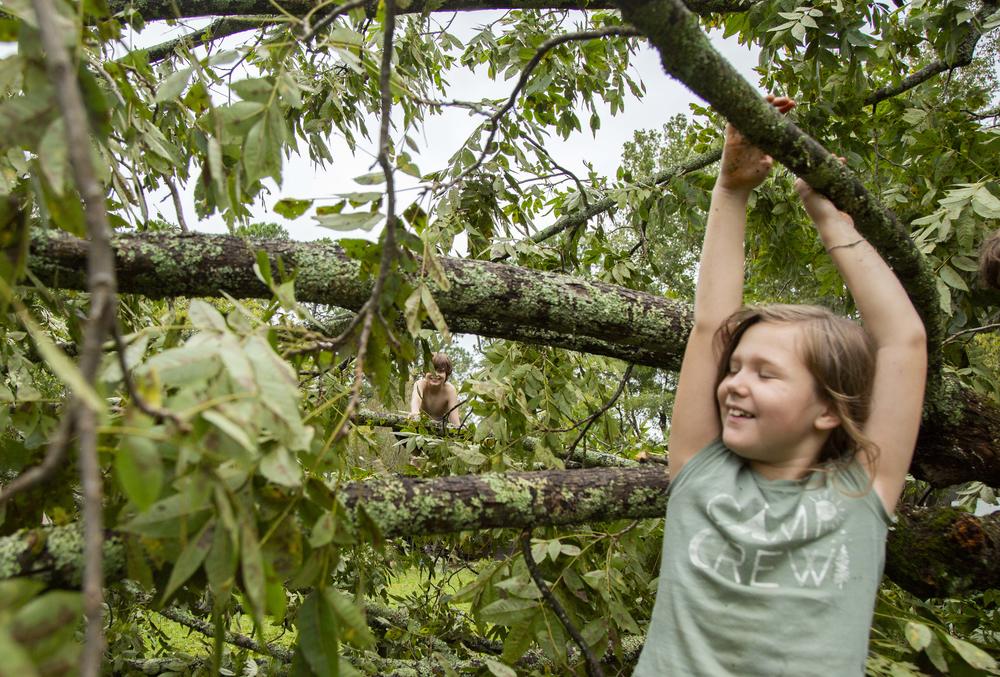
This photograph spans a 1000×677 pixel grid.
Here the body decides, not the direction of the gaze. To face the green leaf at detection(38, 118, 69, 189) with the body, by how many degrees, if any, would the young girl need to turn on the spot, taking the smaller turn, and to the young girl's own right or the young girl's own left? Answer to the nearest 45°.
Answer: approximately 45° to the young girl's own right

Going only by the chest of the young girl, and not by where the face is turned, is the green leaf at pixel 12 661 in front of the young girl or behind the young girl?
in front

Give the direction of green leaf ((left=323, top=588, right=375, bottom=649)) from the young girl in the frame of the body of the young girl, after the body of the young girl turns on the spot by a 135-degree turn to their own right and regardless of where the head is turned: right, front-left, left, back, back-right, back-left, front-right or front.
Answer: left

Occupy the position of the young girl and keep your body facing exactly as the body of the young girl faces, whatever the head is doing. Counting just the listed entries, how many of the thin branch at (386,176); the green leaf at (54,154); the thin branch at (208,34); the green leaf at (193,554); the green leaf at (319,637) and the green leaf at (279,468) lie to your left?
0

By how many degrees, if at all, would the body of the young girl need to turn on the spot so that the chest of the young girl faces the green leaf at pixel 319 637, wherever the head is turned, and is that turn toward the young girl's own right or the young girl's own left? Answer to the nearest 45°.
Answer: approximately 45° to the young girl's own right

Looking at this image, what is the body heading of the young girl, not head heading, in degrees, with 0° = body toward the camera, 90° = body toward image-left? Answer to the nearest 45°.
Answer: approximately 0°

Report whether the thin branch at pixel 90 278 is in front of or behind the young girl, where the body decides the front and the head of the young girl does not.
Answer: in front

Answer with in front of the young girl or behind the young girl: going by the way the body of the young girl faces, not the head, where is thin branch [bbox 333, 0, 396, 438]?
in front

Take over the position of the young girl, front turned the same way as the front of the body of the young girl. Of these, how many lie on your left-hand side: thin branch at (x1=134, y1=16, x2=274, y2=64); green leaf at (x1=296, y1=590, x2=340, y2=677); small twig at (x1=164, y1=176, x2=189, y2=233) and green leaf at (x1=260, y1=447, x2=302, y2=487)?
0

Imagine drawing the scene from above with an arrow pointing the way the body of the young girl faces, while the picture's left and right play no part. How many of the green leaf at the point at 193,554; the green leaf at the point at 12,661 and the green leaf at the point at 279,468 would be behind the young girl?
0

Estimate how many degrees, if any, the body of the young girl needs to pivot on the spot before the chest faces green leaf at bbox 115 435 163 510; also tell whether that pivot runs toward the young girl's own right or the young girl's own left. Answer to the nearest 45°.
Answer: approximately 45° to the young girl's own right

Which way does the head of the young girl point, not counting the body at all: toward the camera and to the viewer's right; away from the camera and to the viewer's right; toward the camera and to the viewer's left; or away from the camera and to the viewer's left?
toward the camera and to the viewer's left

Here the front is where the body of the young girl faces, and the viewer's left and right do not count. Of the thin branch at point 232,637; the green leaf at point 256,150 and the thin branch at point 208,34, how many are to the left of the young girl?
0

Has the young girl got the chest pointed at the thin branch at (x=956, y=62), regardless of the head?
no
